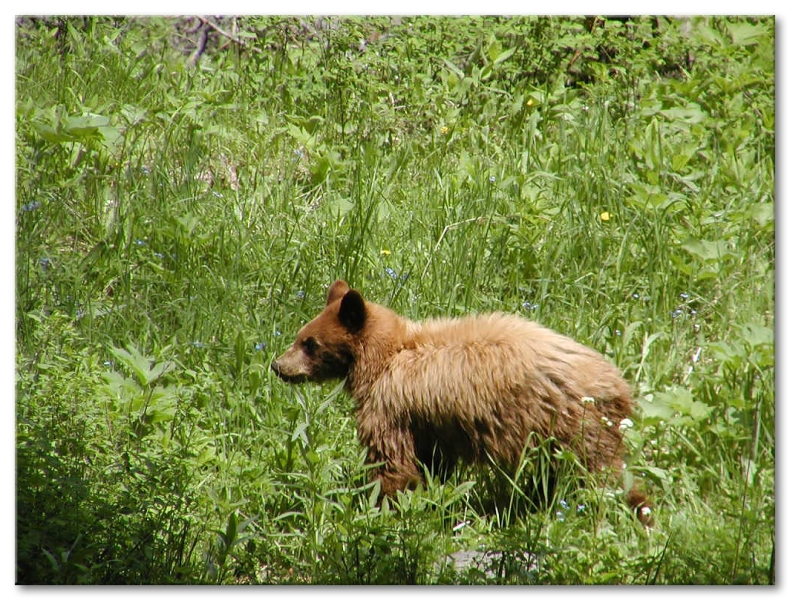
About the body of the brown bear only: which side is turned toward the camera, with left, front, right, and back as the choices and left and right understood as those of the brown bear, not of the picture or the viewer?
left
